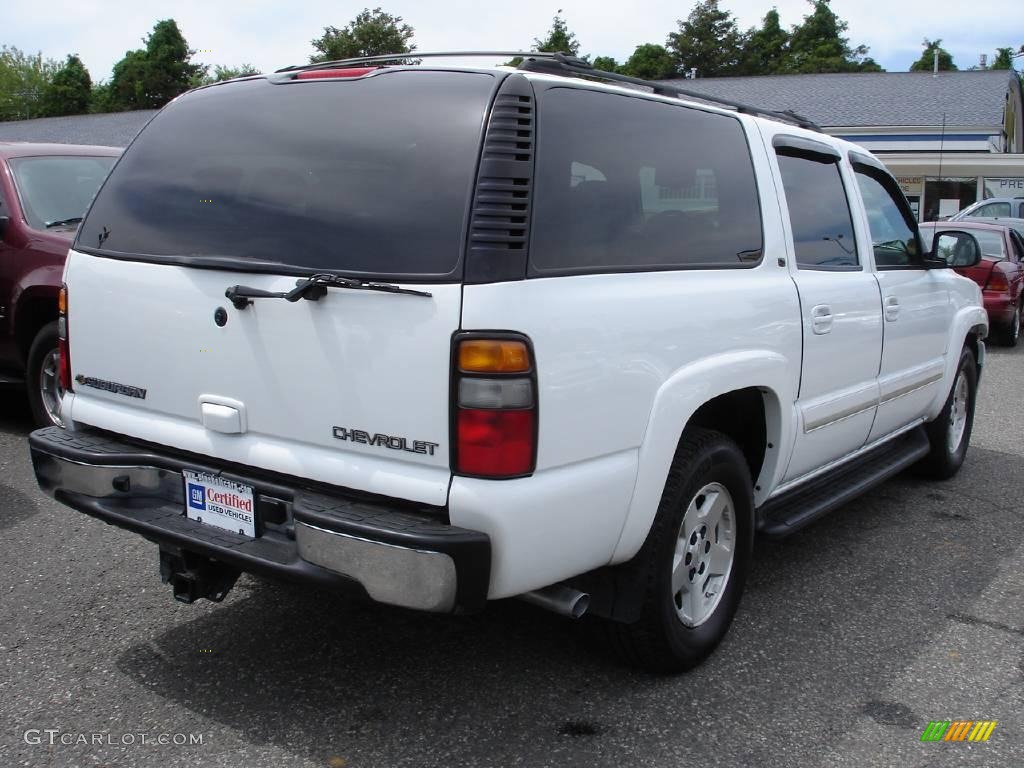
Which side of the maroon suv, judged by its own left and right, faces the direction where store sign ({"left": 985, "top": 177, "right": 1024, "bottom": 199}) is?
left

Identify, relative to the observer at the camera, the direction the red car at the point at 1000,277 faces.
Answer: facing away from the viewer and to the right of the viewer

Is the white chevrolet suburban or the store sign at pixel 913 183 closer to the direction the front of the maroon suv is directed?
the white chevrolet suburban

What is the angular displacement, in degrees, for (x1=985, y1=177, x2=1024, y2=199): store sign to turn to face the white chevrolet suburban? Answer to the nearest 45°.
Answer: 0° — it already faces it

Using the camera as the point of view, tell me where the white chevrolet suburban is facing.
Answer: facing away from the viewer and to the right of the viewer

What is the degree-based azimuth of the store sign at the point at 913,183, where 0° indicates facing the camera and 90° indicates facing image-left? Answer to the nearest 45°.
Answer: approximately 0°

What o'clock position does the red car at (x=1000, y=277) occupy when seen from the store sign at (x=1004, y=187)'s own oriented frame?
The red car is roughly at 12 o'clock from the store sign.

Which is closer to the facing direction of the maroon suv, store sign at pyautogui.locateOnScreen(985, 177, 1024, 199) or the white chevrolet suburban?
the white chevrolet suburban

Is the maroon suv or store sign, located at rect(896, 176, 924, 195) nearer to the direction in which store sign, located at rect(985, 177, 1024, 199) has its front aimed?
the maroon suv
